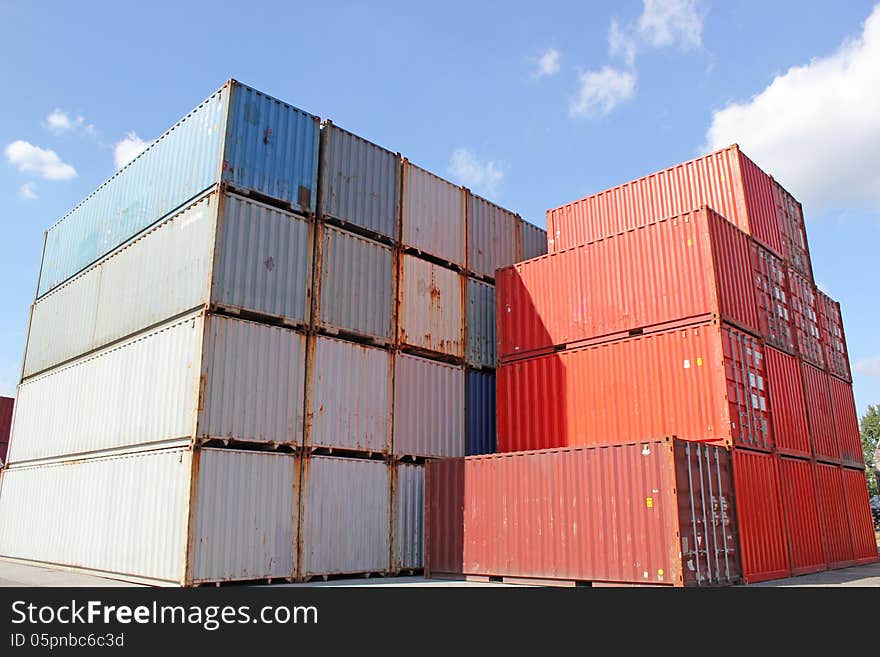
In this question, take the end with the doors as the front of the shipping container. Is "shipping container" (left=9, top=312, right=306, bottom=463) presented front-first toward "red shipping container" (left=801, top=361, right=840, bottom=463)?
no

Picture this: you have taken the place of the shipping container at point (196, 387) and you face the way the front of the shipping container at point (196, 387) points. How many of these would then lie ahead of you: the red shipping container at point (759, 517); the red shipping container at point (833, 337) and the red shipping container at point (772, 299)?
0

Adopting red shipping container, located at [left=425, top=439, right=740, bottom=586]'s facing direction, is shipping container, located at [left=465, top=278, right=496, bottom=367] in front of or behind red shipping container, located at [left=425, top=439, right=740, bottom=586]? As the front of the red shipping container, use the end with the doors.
behind

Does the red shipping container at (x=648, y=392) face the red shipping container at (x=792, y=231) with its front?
no

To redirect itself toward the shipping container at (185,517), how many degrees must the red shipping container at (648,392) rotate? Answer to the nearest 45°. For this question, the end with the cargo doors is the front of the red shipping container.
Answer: approximately 135° to its right

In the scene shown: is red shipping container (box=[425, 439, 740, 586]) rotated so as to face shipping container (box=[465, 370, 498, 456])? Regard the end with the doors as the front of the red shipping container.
no
